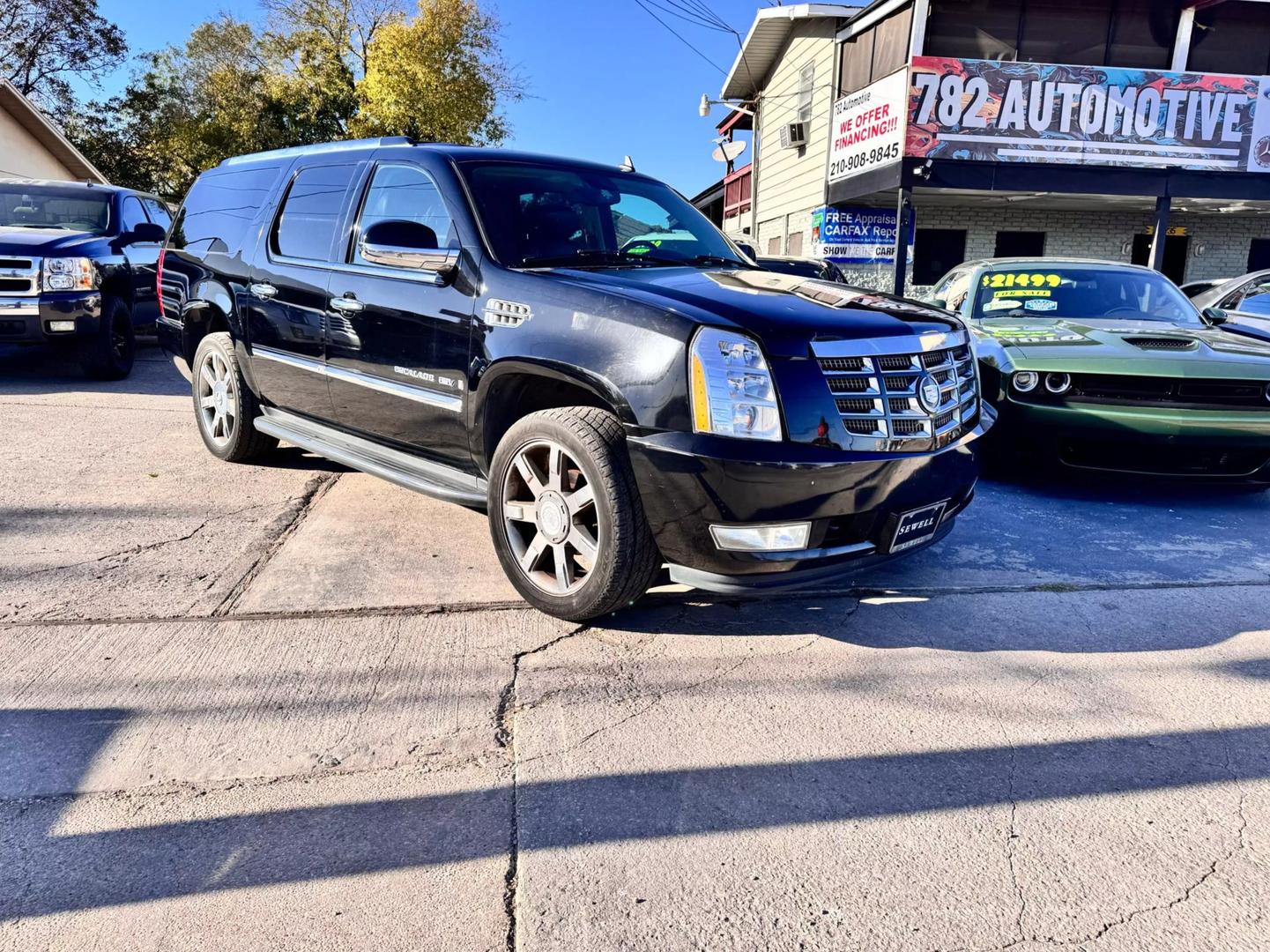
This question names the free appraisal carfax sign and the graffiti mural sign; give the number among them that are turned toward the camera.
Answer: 2

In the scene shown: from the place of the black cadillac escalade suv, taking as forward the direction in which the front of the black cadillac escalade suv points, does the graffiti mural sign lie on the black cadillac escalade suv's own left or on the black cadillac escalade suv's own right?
on the black cadillac escalade suv's own left

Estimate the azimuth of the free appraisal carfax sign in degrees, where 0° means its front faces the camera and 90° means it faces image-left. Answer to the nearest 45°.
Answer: approximately 0°

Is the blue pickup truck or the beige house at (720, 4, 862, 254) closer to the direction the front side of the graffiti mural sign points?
the blue pickup truck

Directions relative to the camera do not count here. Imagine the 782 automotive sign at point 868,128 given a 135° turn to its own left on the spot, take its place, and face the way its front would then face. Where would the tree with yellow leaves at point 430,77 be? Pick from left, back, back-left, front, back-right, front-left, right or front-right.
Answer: back-left

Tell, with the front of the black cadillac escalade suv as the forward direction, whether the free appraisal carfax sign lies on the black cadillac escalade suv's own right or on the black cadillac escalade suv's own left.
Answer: on the black cadillac escalade suv's own left

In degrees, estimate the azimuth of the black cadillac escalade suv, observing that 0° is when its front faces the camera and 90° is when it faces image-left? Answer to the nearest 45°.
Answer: approximately 315°

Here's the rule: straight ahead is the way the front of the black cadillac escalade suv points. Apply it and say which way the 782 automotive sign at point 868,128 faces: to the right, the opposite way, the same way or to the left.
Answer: to the right

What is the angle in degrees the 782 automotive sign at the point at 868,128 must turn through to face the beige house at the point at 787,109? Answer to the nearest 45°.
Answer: approximately 135° to its right

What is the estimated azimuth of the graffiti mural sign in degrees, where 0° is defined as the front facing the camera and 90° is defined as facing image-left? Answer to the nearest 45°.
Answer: approximately 0°

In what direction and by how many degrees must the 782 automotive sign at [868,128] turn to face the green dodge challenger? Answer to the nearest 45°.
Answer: approximately 45° to its left

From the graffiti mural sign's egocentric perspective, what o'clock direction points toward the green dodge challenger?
The green dodge challenger is roughly at 12 o'clock from the graffiti mural sign.
